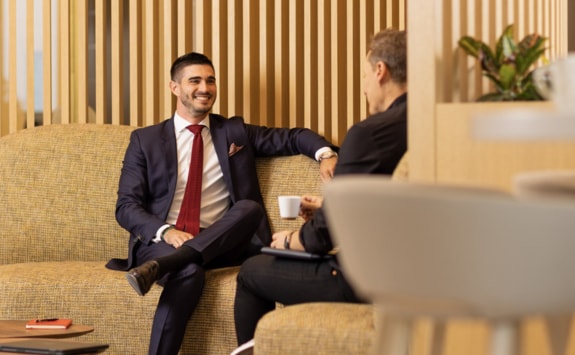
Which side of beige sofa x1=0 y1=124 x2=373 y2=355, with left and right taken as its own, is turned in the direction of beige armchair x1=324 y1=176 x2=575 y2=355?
front

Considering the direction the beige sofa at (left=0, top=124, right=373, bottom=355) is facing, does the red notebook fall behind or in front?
in front

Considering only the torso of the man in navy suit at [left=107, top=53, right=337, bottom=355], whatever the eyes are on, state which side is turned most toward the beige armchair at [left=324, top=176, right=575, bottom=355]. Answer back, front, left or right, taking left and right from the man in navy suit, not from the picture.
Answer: front

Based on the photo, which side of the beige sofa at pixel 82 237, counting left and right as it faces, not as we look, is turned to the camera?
front

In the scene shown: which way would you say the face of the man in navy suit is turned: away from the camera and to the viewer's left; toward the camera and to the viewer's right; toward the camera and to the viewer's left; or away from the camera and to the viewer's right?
toward the camera and to the viewer's right

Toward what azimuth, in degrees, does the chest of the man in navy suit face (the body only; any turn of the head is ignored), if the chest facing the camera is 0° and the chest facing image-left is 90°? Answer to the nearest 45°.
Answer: approximately 0°
